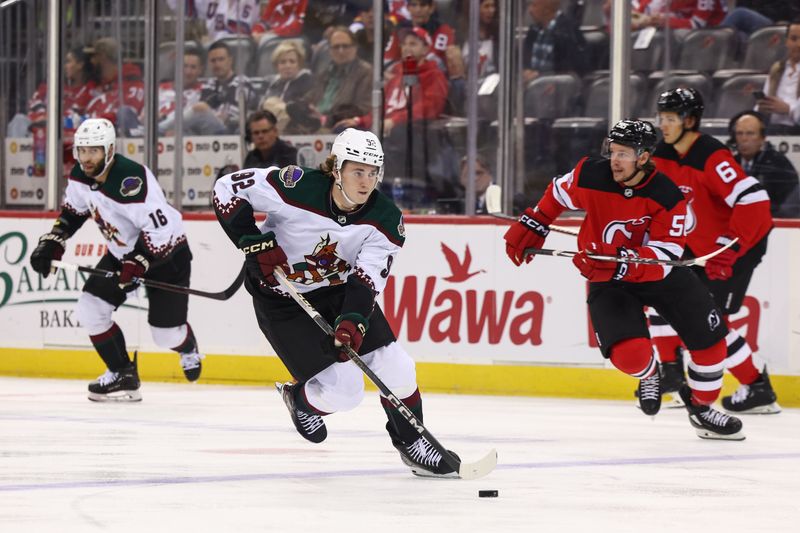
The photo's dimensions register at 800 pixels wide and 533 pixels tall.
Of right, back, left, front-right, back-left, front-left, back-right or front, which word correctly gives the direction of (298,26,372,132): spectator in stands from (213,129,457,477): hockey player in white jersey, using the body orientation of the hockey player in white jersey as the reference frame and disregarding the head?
back-left

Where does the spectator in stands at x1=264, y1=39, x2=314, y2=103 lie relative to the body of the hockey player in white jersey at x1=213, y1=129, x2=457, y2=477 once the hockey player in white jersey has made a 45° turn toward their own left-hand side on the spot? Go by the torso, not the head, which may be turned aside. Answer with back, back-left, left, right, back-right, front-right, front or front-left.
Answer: left

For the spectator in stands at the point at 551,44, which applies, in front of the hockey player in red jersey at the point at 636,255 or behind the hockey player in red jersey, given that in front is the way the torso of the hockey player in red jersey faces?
behind

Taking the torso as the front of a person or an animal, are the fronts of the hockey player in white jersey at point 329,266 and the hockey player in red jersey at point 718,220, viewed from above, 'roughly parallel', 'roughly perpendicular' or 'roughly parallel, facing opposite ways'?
roughly perpendicular

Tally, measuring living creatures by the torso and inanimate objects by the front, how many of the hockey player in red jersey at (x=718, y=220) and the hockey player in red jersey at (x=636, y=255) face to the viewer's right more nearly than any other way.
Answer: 0

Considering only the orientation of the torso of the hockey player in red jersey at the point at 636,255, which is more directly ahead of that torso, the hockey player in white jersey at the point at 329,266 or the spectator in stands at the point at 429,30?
the hockey player in white jersey

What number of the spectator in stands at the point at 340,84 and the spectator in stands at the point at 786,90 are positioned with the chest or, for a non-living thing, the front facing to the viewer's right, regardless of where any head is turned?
0
